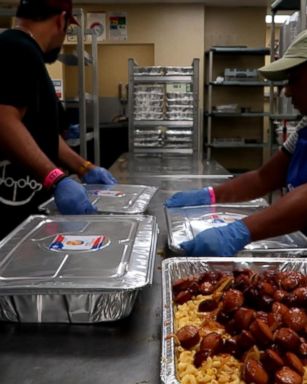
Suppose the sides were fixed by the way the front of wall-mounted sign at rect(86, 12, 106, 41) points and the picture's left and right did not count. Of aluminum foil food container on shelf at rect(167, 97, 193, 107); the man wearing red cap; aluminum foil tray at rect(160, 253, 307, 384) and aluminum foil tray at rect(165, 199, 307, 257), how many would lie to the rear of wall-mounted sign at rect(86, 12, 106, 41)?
0

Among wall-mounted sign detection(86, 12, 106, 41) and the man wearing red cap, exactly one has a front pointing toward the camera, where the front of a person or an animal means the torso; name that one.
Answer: the wall-mounted sign

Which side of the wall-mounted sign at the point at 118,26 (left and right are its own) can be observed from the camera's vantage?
front

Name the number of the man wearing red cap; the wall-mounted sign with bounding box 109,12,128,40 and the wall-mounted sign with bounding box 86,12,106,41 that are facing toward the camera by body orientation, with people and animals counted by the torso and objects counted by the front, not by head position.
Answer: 2

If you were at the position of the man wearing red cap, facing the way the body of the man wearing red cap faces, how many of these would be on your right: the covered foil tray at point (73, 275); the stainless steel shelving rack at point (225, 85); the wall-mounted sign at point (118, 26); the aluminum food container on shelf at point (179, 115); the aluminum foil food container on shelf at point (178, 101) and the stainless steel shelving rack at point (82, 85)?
1

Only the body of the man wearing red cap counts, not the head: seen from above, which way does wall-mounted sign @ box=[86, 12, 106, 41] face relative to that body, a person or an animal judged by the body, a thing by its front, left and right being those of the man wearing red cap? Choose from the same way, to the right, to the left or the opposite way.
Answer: to the right

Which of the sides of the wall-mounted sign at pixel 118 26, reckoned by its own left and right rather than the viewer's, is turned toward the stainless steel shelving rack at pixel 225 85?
left

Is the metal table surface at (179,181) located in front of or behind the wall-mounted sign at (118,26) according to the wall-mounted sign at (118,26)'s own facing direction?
in front

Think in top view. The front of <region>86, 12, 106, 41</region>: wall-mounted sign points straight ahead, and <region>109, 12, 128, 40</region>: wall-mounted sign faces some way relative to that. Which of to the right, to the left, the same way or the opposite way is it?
the same way

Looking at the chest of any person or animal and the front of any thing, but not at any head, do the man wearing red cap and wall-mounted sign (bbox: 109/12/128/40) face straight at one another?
no

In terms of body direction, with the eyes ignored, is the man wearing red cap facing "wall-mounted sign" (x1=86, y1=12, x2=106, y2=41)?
no

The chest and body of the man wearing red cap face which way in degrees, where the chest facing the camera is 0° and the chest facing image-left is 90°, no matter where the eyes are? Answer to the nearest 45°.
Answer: approximately 270°

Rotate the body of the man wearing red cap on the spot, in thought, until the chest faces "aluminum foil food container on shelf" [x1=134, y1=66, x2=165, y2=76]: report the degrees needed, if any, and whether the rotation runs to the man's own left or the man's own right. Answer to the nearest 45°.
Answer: approximately 90° to the man's own left

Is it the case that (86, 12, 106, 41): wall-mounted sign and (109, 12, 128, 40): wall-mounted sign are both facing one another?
no

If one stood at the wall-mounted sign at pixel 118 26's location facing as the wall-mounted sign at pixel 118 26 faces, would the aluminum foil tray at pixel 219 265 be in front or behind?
in front
